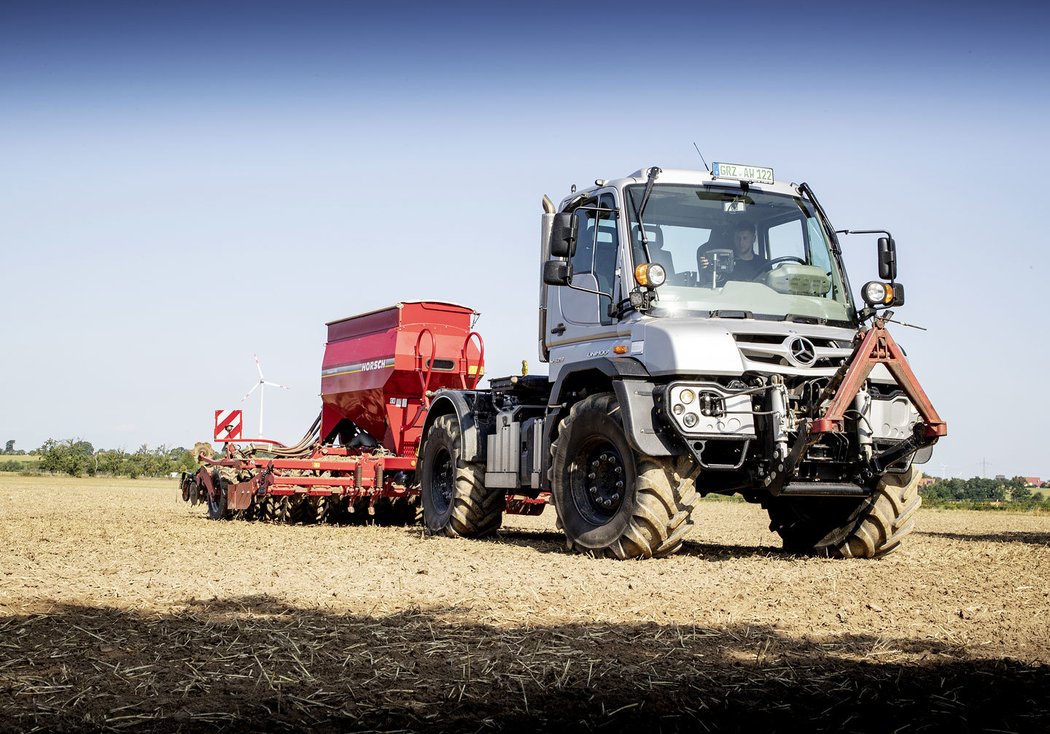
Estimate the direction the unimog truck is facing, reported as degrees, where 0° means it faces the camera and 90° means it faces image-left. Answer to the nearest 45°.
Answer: approximately 315°
